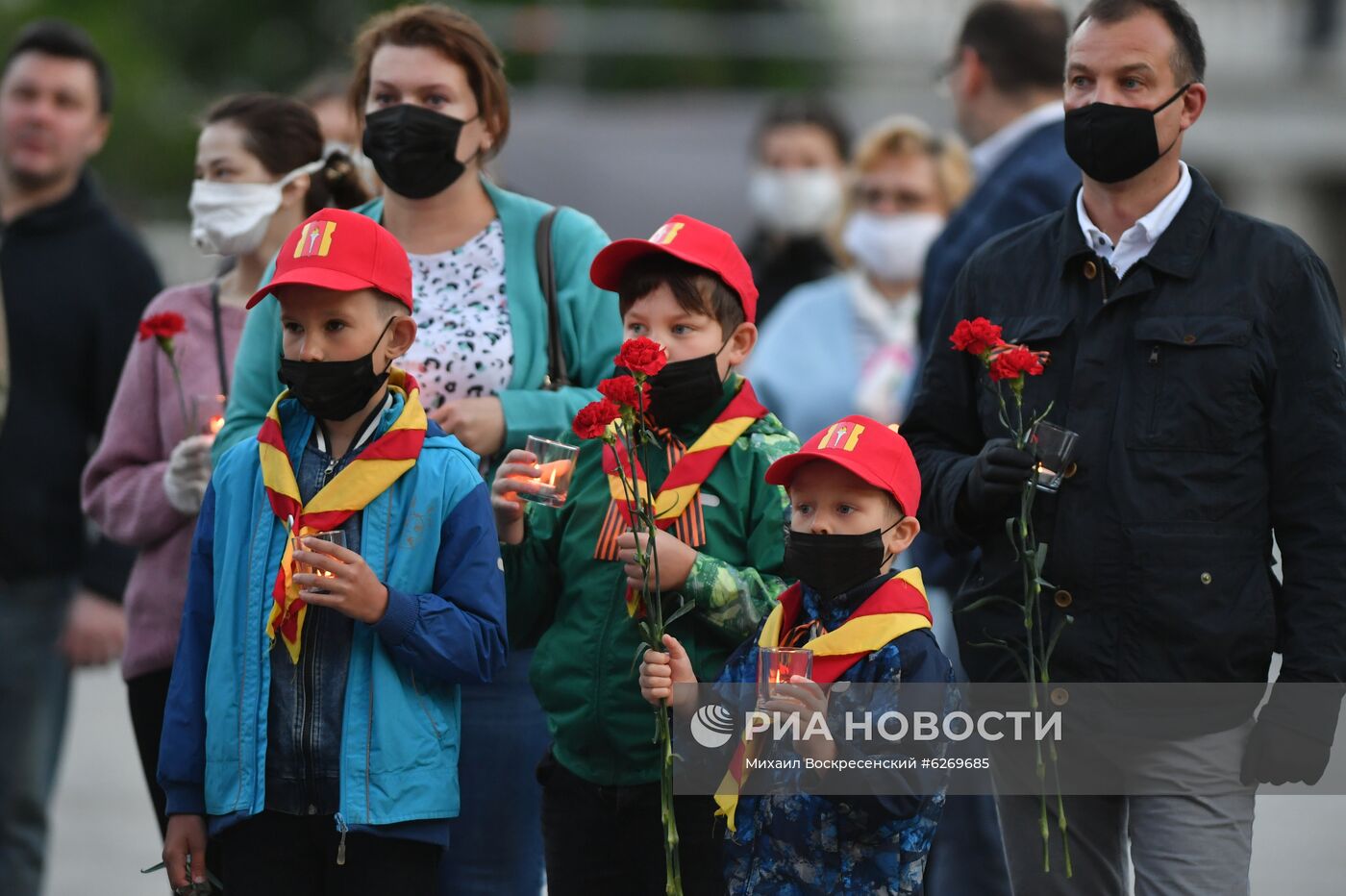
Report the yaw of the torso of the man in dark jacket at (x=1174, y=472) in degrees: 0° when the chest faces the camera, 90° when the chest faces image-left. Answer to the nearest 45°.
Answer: approximately 45°

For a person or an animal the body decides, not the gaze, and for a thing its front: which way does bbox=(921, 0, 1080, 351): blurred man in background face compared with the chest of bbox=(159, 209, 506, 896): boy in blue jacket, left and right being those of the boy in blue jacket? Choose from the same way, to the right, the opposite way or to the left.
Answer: to the right

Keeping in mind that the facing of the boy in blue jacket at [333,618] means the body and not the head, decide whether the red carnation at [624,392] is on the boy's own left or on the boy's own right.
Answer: on the boy's own left

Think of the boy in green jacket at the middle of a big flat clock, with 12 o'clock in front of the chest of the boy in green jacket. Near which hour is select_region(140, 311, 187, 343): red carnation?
The red carnation is roughly at 2 o'clock from the boy in green jacket.

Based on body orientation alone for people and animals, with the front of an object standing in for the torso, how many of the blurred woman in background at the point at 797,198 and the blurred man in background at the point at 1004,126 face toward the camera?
1

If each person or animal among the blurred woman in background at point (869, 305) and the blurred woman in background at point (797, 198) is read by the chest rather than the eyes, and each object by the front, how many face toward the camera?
2

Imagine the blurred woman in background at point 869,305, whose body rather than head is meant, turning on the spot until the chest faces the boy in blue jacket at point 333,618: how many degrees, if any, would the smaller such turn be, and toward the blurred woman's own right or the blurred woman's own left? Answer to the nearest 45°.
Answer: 0° — they already face them

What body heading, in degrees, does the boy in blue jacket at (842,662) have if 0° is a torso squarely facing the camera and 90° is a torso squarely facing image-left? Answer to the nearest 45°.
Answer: approximately 45°

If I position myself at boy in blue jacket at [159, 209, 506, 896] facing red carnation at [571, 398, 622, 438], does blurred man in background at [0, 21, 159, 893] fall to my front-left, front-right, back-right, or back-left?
back-left

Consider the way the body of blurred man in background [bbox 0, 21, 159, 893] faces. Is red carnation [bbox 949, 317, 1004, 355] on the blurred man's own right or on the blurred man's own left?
on the blurred man's own left

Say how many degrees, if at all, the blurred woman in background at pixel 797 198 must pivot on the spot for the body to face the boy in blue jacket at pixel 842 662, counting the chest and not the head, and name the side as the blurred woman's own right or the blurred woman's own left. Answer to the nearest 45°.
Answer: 0° — they already face them
